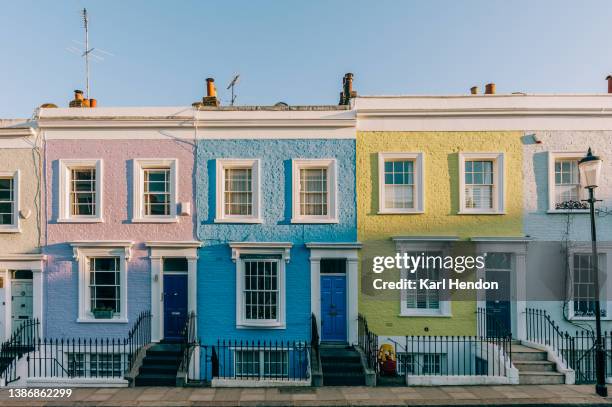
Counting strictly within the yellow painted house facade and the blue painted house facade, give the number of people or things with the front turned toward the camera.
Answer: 2

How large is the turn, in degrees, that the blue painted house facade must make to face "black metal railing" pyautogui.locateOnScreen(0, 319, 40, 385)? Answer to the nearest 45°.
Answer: approximately 90° to its right

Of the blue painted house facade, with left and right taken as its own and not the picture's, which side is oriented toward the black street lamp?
left

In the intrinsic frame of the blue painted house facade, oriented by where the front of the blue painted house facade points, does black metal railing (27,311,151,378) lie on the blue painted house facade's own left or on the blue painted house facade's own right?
on the blue painted house facade's own right

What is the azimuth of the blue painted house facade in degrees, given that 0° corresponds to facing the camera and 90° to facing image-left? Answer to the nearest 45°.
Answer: approximately 0°

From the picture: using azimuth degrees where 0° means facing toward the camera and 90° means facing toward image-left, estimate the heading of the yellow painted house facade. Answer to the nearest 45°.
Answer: approximately 0°

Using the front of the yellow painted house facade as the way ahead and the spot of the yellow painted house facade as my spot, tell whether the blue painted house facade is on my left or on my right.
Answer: on my right
